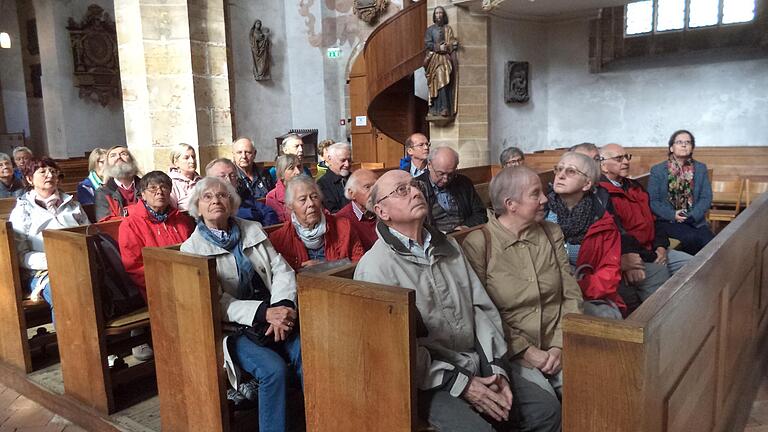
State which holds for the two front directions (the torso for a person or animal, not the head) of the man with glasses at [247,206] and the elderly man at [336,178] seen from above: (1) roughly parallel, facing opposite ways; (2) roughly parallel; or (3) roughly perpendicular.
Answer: roughly parallel

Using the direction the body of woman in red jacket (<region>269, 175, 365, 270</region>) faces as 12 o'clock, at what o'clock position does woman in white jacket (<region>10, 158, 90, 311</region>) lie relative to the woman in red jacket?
The woman in white jacket is roughly at 4 o'clock from the woman in red jacket.

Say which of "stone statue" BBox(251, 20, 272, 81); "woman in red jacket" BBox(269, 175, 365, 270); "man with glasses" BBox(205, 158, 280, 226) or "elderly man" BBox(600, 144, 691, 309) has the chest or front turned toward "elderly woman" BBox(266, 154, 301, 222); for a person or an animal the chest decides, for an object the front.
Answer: the stone statue

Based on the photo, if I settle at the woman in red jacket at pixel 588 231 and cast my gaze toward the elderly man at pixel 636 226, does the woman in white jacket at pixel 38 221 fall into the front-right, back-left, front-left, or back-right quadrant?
back-left

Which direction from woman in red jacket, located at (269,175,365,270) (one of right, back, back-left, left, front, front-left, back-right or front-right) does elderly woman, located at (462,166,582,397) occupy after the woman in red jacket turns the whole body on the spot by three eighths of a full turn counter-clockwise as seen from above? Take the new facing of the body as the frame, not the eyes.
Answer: right

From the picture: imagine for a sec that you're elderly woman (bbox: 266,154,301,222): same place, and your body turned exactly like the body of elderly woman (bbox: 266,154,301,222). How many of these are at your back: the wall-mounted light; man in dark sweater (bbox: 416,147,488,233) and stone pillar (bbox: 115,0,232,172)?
2

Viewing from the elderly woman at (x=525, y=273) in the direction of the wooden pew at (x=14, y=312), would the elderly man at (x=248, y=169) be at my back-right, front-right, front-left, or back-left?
front-right

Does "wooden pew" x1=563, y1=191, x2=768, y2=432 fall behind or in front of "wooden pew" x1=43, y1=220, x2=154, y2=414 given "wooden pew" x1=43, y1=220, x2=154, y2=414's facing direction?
in front

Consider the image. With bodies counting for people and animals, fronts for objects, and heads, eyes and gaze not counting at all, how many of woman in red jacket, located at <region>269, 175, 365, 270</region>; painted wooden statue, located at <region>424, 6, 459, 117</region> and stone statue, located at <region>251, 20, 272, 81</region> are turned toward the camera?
3

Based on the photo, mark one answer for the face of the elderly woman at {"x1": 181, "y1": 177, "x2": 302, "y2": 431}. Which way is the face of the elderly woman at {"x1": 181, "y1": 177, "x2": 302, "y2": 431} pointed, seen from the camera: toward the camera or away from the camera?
toward the camera

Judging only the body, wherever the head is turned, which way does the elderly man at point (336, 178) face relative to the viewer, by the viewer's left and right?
facing the viewer and to the right of the viewer

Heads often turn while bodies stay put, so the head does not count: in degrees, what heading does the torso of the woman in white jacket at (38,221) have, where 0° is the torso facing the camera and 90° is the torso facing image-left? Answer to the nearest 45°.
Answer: approximately 315°

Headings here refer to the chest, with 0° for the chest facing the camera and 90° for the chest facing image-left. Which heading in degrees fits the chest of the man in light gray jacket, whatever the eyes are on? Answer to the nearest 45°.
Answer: approximately 315°

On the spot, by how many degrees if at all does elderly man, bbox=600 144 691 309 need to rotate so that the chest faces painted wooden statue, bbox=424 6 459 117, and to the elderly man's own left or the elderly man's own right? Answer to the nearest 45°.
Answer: approximately 180°

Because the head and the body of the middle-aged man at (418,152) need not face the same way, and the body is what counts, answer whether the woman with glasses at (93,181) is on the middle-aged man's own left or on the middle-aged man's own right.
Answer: on the middle-aged man's own right

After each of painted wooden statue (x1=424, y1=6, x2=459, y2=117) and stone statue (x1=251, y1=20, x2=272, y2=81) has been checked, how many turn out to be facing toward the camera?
2

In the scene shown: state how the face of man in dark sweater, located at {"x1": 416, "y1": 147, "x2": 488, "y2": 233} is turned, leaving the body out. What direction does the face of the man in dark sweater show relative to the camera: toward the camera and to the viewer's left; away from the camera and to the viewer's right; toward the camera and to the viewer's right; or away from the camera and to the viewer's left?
toward the camera and to the viewer's left

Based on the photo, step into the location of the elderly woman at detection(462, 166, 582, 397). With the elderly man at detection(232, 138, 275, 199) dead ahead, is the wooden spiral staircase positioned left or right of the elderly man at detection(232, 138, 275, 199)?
right
